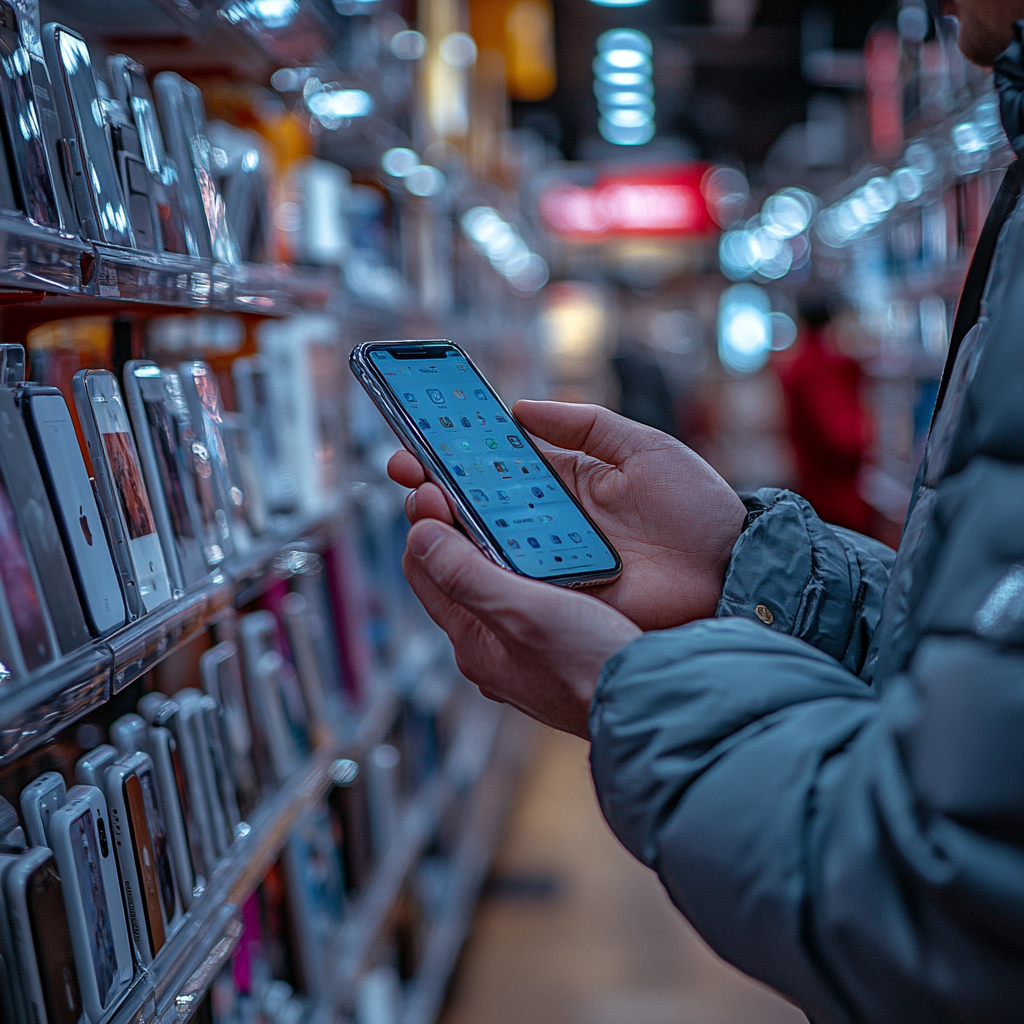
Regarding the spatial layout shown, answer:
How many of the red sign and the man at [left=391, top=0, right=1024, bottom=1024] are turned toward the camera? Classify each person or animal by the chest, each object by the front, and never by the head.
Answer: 1

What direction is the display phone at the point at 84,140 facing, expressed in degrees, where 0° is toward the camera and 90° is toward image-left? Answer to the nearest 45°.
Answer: approximately 315°

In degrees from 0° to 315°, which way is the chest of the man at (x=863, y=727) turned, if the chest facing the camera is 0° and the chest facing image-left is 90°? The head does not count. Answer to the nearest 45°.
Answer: approximately 90°

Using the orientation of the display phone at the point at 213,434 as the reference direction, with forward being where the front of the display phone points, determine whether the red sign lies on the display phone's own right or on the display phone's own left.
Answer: on the display phone's own left

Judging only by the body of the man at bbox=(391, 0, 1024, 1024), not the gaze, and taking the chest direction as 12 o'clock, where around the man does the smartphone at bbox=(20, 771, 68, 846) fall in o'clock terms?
The smartphone is roughly at 12 o'clock from the man.

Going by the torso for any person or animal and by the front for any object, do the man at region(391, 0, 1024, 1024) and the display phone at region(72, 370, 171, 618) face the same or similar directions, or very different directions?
very different directions

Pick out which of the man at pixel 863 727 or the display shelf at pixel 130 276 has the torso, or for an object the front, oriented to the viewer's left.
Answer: the man

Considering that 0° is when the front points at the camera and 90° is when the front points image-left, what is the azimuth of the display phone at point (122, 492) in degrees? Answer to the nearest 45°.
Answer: approximately 315°

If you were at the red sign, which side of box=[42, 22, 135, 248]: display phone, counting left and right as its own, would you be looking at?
left

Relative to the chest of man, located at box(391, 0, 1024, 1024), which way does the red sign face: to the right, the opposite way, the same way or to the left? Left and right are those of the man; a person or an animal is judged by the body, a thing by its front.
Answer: to the left

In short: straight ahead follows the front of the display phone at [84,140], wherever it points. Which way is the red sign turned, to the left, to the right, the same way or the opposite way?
to the right
